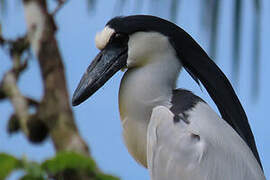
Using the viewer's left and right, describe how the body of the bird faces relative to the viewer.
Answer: facing to the left of the viewer

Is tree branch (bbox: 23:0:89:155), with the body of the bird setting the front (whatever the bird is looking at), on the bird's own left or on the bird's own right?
on the bird's own right
